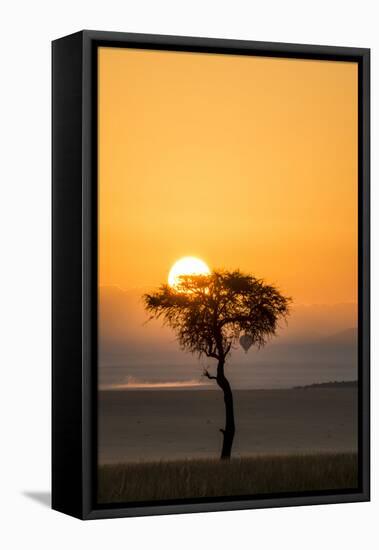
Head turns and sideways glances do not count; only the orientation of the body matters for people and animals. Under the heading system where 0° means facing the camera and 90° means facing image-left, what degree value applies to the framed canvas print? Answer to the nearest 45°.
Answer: approximately 315°
